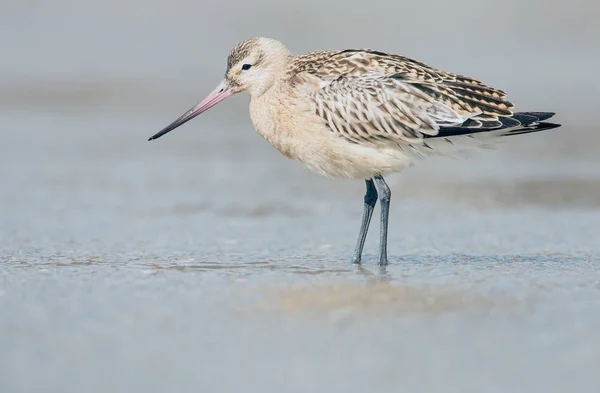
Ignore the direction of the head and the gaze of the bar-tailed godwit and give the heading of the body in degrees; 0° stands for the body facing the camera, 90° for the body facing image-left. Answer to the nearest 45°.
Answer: approximately 90°
